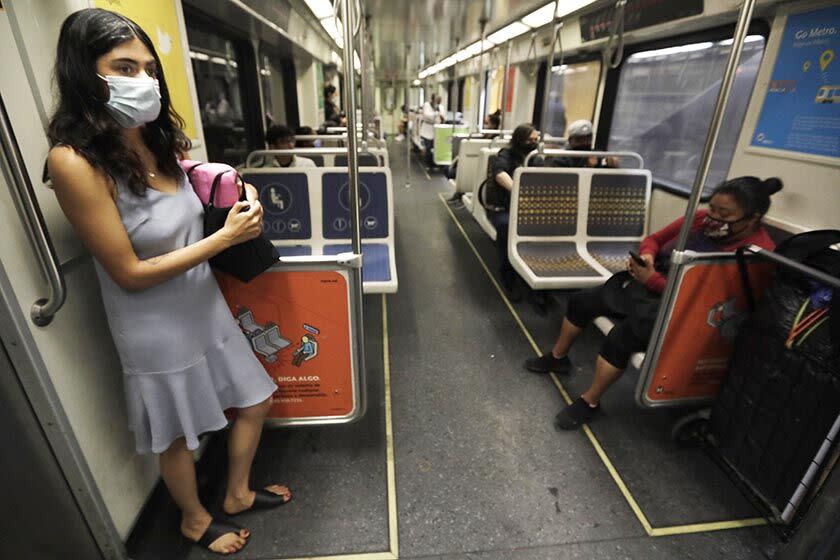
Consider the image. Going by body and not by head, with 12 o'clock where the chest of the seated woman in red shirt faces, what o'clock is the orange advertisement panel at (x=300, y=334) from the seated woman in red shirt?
The orange advertisement panel is roughly at 12 o'clock from the seated woman in red shirt.

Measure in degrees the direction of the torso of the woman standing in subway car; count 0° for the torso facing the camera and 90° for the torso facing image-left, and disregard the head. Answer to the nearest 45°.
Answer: approximately 315°

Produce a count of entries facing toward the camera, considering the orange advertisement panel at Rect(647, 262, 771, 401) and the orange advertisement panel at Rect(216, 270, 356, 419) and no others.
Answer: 2

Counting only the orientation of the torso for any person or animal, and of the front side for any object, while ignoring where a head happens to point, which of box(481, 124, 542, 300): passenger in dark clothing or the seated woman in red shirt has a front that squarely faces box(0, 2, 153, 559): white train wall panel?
the seated woman in red shirt

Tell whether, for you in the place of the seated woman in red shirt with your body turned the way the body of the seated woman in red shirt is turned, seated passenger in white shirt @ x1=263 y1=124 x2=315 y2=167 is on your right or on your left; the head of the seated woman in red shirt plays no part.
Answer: on your right

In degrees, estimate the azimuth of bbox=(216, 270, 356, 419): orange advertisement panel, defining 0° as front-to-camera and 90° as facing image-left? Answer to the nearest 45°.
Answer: approximately 0°

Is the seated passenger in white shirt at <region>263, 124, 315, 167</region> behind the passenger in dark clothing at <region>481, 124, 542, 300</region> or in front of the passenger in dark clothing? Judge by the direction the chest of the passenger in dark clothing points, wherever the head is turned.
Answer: behind

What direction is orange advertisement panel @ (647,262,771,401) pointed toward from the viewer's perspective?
toward the camera

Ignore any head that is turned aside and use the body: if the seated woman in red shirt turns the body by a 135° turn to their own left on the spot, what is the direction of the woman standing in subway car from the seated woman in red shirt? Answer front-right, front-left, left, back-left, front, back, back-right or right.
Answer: back-right

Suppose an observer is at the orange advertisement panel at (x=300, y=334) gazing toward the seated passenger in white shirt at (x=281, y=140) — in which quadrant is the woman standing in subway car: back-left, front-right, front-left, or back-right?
back-left

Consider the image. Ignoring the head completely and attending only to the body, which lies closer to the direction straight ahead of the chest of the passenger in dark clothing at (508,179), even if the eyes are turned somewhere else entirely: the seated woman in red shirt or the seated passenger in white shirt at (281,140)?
the seated woman in red shirt

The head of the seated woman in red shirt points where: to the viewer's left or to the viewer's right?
to the viewer's left
